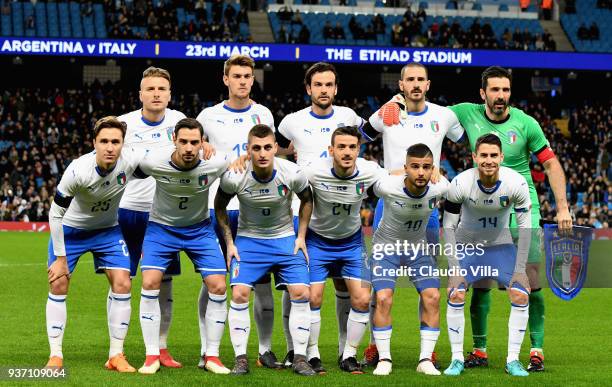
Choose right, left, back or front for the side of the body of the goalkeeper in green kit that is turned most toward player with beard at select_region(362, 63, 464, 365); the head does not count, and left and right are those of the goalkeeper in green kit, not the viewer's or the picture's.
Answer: right

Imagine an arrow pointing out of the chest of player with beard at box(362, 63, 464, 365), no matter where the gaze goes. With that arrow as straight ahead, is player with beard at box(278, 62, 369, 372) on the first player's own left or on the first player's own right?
on the first player's own right

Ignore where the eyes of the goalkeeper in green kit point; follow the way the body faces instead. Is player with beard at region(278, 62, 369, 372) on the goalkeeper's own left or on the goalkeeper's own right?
on the goalkeeper's own right

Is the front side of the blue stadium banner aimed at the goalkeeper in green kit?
yes

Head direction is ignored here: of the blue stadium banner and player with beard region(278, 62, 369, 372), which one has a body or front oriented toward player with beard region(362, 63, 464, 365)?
the blue stadium banner

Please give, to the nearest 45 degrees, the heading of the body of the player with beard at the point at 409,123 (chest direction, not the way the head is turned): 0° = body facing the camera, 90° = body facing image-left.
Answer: approximately 0°

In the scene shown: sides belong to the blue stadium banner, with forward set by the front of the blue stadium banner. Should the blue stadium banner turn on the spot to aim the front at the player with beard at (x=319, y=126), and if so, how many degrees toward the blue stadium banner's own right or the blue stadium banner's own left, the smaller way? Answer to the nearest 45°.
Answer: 0° — it already faces them

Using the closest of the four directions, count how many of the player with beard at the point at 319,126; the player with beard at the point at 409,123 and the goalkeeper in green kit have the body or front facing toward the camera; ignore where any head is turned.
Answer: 3

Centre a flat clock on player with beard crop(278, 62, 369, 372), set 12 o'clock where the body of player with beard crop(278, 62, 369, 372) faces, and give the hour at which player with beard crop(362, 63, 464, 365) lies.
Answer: player with beard crop(362, 63, 464, 365) is roughly at 9 o'clock from player with beard crop(278, 62, 369, 372).
